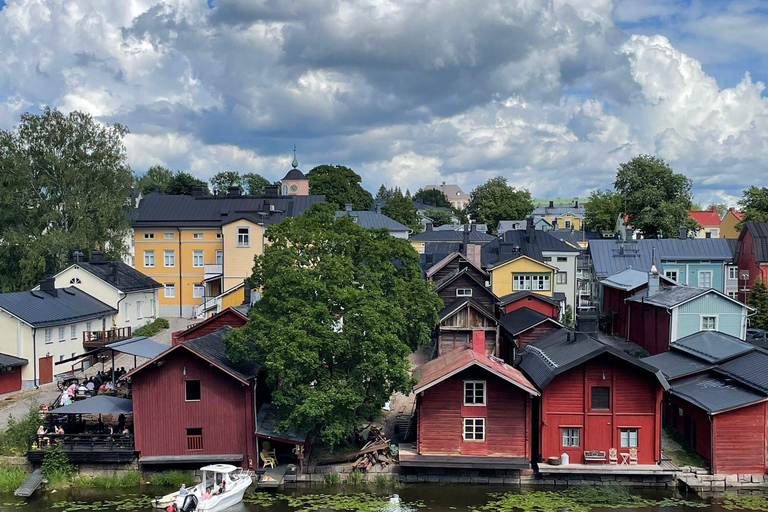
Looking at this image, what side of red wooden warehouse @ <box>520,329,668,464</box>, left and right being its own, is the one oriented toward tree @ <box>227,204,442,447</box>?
right

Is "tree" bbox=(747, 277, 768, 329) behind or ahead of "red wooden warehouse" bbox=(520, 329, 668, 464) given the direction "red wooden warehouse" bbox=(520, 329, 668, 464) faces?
behind

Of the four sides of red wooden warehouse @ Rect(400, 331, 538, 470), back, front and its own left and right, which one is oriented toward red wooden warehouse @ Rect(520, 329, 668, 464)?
left

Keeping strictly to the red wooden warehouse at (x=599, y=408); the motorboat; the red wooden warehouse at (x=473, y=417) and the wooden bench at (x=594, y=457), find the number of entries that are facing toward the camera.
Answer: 3

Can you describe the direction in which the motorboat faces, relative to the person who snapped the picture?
facing away from the viewer and to the right of the viewer

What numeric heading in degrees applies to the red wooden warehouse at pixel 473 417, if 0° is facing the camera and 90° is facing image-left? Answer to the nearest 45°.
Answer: approximately 0°
